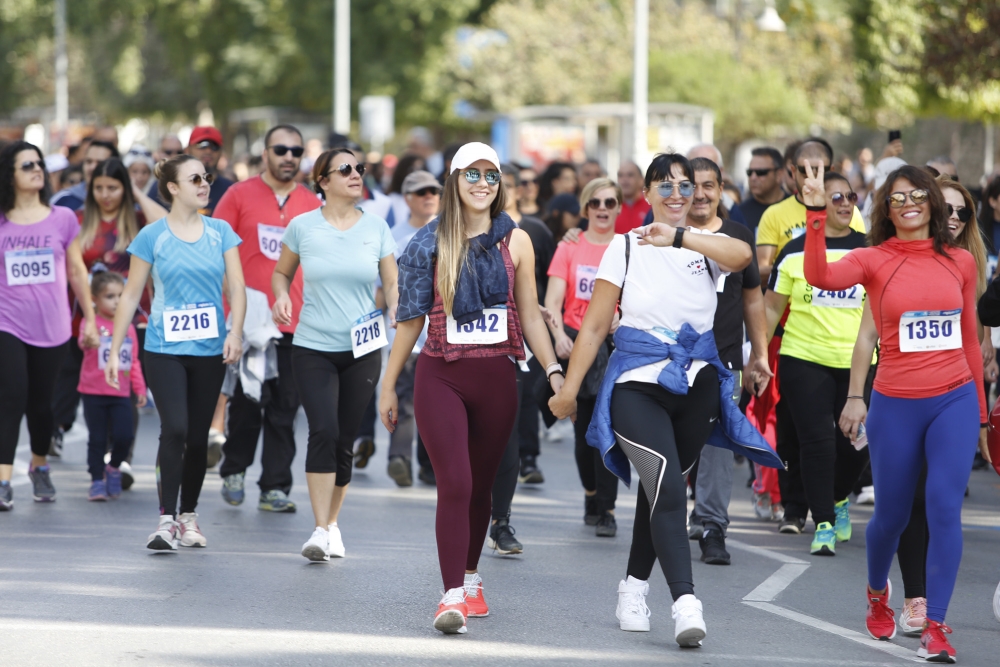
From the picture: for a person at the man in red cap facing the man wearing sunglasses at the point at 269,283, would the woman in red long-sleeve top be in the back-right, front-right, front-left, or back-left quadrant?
front-left

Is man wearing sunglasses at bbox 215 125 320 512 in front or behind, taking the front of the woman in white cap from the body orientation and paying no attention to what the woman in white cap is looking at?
behind

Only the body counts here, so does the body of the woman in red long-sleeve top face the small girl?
no

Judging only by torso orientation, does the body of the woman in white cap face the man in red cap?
no

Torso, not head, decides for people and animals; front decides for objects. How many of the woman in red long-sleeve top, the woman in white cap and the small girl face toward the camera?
3

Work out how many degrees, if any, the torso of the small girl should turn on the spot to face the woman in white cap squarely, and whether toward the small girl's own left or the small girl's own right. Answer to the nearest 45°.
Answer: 0° — they already face them

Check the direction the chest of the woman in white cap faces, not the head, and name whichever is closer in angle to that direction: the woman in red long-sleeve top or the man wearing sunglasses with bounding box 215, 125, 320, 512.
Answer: the woman in red long-sleeve top

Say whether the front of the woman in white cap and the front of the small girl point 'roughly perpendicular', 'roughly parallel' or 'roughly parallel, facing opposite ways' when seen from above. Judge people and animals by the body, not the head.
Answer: roughly parallel

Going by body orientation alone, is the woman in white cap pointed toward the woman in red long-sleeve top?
no

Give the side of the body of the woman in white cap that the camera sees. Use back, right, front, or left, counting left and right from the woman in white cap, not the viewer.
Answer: front

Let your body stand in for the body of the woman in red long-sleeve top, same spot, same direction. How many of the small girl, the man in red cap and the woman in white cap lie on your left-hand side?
0

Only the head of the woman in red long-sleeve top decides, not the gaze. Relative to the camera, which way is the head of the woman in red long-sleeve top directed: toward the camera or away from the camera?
toward the camera

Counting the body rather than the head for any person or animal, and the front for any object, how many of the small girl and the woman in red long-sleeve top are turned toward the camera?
2

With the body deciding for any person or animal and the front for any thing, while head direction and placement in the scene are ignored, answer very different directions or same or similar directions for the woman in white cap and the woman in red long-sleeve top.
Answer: same or similar directions

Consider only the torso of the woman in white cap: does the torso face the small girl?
no

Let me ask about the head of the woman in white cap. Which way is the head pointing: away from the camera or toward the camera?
toward the camera

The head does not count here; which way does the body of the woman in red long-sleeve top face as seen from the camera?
toward the camera
